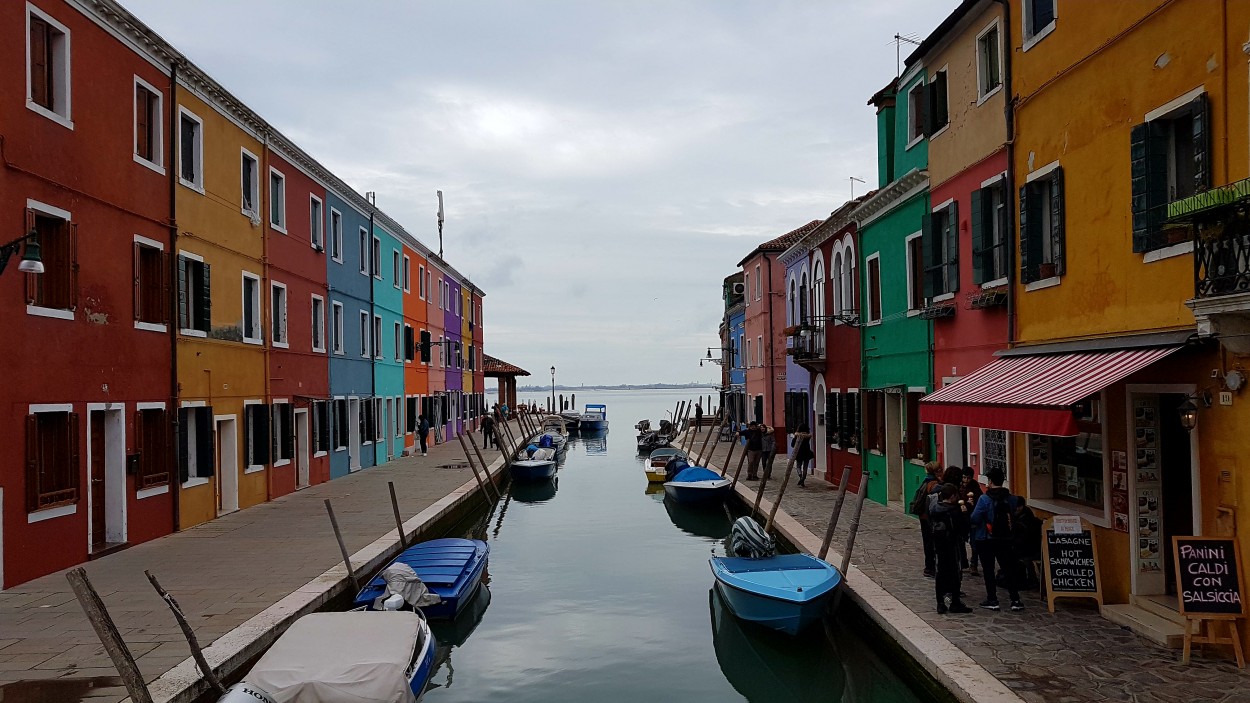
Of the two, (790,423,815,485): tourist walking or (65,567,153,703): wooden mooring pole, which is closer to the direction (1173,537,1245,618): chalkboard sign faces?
the wooden mooring pole

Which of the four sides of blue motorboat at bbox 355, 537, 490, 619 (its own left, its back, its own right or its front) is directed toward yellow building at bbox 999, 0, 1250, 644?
right

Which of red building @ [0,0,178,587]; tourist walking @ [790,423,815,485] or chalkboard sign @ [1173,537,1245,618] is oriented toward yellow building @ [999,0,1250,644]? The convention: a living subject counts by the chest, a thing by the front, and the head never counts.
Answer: the red building
